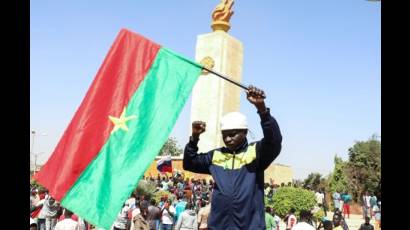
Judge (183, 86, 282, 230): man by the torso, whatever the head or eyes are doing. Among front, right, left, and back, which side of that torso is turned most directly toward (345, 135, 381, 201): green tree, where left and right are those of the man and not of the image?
back

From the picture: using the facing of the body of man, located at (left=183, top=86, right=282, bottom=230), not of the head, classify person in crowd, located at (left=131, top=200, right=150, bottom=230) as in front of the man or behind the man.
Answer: behind

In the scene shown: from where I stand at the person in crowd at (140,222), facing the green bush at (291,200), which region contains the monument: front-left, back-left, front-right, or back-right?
front-left

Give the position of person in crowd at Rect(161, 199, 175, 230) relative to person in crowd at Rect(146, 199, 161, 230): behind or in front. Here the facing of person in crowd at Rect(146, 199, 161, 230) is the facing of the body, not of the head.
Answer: in front

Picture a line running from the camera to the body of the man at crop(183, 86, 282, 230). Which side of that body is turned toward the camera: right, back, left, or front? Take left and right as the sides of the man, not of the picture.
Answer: front

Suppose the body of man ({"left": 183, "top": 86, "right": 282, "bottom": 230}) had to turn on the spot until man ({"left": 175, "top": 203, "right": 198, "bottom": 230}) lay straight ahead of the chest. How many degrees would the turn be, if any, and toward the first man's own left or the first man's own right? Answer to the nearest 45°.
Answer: approximately 180°

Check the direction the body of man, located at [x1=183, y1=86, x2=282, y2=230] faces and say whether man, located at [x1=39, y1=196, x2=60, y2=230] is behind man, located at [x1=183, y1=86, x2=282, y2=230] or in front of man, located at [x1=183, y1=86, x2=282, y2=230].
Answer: behind

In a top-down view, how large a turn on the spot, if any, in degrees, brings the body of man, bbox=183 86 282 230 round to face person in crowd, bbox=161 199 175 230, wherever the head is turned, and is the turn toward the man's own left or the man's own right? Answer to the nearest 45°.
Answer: approximately 180°
